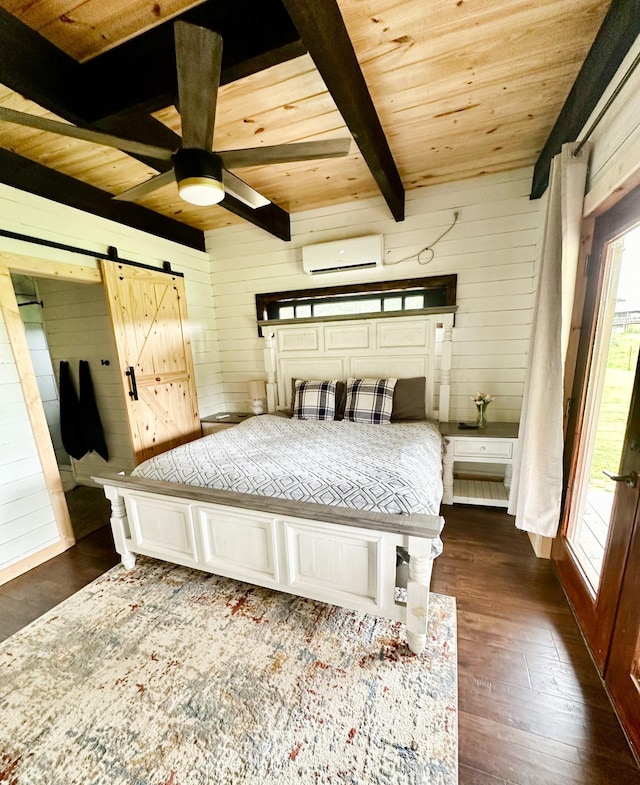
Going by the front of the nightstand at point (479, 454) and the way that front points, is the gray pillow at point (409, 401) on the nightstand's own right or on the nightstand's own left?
on the nightstand's own right

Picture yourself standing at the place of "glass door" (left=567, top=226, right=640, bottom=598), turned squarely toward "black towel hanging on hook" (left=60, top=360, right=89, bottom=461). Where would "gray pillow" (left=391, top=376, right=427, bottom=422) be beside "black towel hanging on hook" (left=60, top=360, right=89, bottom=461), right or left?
right

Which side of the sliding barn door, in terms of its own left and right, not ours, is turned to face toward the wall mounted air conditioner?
front

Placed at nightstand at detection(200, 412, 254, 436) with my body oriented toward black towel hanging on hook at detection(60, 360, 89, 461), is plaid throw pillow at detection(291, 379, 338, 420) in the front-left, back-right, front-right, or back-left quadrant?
back-left

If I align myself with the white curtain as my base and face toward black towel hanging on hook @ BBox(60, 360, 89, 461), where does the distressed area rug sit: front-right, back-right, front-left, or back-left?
front-left

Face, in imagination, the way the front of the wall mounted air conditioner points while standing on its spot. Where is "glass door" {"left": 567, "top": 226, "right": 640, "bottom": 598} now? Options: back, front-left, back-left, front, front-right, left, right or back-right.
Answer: front-left

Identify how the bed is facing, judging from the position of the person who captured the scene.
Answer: facing the viewer and to the left of the viewer

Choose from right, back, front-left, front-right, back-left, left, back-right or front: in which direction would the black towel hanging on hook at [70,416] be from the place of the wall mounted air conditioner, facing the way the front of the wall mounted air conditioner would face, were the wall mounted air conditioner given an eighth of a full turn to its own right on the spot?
front-right

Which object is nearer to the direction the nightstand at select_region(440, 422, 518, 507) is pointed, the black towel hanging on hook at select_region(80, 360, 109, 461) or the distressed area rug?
the distressed area rug

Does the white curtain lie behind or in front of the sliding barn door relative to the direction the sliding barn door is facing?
in front

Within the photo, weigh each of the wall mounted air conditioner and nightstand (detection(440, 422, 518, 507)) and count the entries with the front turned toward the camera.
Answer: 2

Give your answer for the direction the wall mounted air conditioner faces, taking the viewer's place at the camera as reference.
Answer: facing the viewer

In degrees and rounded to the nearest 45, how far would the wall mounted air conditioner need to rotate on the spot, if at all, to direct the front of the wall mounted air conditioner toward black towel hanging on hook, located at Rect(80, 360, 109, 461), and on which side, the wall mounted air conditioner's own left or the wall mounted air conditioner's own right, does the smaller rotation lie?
approximately 90° to the wall mounted air conditioner's own right

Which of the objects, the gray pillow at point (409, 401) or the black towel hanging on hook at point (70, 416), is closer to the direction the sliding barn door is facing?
the gray pillow

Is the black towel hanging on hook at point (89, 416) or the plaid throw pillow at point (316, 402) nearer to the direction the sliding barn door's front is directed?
the plaid throw pillow

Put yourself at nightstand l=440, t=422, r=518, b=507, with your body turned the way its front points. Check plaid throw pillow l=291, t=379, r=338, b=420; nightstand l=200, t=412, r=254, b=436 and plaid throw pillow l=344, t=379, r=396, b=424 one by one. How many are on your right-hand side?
3

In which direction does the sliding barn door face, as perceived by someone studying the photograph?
facing the viewer and to the right of the viewer
